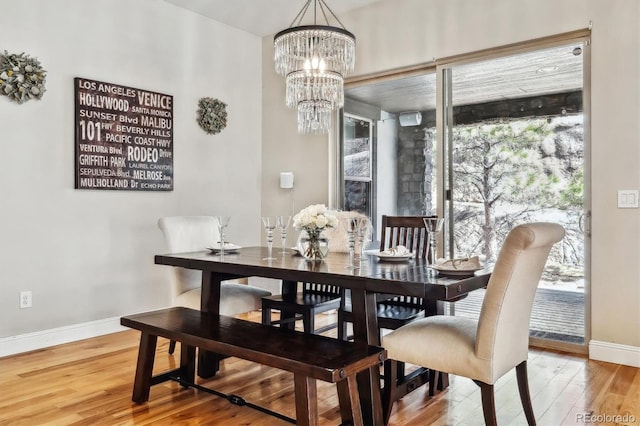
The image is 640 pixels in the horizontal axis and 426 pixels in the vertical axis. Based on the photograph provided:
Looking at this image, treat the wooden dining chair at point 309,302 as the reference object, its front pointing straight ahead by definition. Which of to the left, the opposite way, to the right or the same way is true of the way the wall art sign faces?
to the left

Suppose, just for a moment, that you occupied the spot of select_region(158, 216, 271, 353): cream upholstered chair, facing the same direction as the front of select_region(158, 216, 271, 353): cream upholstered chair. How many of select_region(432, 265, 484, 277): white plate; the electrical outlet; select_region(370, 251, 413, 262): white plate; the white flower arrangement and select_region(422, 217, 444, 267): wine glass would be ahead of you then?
4

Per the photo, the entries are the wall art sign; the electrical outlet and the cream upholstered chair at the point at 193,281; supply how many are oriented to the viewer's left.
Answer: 0

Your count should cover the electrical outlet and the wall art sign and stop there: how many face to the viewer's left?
0

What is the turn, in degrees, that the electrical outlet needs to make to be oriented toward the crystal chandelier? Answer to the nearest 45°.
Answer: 0° — it already faces it

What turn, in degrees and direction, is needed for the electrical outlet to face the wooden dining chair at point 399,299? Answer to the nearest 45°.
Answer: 0° — it already faces it

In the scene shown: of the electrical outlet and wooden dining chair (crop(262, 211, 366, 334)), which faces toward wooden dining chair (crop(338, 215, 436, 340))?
the electrical outlet

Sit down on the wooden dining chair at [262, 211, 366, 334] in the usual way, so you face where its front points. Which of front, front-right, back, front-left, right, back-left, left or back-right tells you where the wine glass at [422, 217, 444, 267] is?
left

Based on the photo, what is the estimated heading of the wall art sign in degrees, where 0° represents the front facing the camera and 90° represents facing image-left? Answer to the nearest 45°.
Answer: approximately 315°

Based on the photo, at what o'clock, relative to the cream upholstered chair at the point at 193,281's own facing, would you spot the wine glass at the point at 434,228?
The wine glass is roughly at 12 o'clock from the cream upholstered chair.

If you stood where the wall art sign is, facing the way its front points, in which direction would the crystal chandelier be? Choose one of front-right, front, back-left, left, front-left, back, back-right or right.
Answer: front

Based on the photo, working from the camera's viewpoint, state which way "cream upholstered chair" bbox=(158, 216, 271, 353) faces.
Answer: facing the viewer and to the right of the viewer
